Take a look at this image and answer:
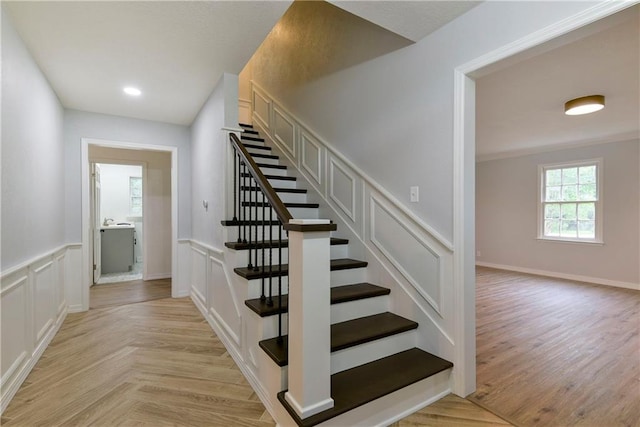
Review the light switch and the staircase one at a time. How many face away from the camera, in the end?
0

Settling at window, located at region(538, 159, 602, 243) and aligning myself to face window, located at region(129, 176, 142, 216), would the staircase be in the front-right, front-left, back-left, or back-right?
front-left

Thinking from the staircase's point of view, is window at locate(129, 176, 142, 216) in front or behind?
behind

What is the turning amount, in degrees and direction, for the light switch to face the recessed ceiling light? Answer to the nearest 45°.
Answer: approximately 45° to its right

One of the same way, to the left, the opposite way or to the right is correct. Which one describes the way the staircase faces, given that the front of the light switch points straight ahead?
to the left

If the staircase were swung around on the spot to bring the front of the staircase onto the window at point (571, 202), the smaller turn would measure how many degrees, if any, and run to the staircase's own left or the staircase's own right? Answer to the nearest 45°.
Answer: approximately 90° to the staircase's own left

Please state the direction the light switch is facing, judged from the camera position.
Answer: facing the viewer and to the left of the viewer

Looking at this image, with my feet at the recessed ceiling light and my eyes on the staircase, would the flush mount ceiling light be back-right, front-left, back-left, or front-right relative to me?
front-left

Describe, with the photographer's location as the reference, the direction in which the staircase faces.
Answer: facing the viewer and to the right of the viewer

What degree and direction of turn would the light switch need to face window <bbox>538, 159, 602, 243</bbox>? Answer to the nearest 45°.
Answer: approximately 180°

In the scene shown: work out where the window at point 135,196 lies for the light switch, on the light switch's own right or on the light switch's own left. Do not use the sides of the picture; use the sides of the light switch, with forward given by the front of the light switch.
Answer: on the light switch's own right
